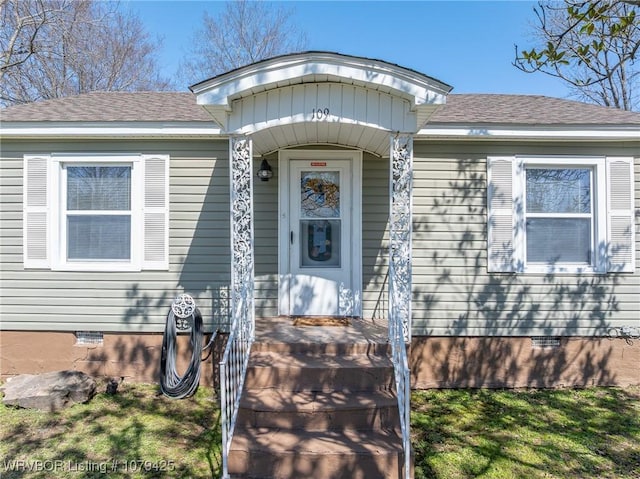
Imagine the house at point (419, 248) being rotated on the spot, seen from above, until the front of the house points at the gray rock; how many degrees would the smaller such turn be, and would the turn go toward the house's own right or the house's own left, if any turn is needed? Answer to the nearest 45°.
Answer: approximately 90° to the house's own right

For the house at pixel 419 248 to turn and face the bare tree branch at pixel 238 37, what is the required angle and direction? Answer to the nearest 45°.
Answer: approximately 180°

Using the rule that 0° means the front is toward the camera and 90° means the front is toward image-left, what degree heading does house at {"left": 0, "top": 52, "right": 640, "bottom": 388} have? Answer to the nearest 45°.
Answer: approximately 0°

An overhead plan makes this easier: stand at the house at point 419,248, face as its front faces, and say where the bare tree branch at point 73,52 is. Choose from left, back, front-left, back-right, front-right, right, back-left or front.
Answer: back-right

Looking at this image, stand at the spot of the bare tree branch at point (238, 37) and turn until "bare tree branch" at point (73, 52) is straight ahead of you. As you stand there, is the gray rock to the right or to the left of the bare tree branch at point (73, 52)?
left

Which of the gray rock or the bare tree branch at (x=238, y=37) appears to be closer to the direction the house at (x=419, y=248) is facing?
the gray rock
